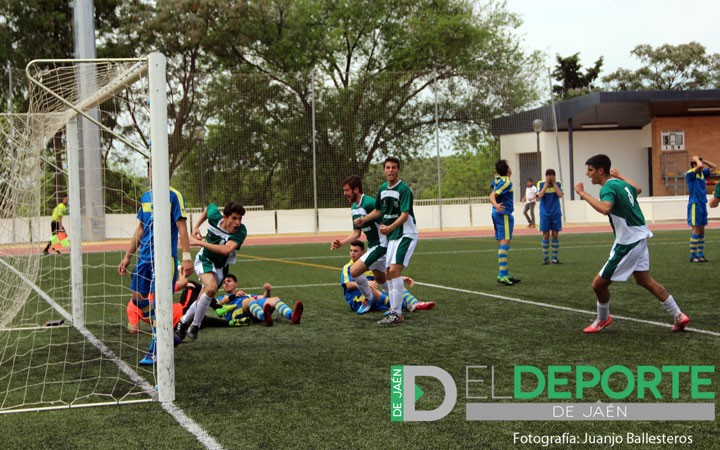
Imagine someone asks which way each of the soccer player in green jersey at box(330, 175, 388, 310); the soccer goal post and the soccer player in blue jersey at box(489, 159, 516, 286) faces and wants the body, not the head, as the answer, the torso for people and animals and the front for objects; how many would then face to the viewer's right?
2

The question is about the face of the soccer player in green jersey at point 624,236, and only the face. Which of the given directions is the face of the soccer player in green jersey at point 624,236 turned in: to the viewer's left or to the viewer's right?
to the viewer's left

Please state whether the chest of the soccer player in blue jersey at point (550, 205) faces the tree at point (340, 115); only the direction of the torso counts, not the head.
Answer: no

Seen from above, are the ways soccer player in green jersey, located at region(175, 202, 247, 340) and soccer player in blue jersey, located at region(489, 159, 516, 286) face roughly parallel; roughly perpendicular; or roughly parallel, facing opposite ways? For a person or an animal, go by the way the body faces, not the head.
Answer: roughly perpendicular

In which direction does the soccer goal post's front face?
to the viewer's right

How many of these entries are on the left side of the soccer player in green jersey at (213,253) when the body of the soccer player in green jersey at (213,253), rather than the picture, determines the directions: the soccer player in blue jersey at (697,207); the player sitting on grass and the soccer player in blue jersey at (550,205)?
3

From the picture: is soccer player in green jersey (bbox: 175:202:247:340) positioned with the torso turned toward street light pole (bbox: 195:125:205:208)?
no

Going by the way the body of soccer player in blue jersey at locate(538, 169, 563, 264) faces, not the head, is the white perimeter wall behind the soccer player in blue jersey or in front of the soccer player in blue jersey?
behind

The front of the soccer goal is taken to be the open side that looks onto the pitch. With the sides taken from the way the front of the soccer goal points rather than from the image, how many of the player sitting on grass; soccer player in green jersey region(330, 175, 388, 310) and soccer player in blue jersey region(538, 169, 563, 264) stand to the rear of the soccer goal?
0

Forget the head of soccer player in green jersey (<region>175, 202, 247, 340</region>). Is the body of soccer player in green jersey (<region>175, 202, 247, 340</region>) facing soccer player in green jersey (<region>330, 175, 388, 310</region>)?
no

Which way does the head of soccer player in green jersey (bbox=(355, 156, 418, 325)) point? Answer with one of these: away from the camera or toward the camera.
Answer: toward the camera

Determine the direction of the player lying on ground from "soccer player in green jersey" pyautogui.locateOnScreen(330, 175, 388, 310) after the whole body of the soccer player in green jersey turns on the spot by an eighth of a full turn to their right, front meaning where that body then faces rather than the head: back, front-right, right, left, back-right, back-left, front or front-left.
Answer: front

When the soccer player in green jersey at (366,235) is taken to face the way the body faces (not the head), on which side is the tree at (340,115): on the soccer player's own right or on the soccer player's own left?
on the soccer player's own right
